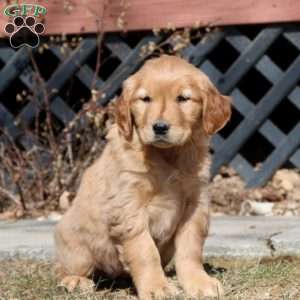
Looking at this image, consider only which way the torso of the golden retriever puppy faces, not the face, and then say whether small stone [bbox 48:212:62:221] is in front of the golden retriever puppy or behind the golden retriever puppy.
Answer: behind

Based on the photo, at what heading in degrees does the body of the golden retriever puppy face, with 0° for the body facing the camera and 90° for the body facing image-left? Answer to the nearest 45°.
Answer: approximately 315°

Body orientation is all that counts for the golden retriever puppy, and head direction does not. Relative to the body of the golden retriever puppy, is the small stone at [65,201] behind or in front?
behind

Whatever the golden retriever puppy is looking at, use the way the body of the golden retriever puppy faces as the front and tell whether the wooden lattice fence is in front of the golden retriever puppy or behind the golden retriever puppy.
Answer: behind
